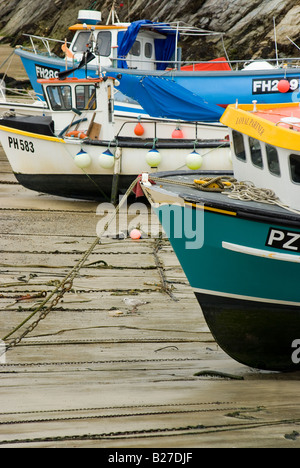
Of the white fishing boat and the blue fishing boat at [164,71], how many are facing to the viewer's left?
2

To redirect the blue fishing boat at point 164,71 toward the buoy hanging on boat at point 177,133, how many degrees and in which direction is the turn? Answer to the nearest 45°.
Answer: approximately 90° to its left

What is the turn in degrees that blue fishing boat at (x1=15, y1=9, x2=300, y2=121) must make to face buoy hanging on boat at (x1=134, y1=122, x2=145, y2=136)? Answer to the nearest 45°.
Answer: approximately 90° to its left

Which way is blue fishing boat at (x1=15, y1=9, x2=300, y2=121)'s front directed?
to the viewer's left

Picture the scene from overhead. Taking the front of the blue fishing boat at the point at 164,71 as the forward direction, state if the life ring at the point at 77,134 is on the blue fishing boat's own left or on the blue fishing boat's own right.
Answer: on the blue fishing boat's own left

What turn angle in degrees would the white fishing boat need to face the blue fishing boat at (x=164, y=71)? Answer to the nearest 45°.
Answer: approximately 135° to its right

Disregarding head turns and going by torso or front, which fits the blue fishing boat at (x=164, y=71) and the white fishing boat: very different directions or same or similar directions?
same or similar directions

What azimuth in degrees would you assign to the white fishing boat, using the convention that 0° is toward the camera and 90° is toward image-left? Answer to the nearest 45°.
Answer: approximately 90°

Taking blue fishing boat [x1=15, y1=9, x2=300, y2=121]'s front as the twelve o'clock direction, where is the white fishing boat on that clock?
The white fishing boat is roughly at 10 o'clock from the blue fishing boat.

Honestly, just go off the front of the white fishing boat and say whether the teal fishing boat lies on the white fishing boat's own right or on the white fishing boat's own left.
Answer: on the white fishing boat's own left
